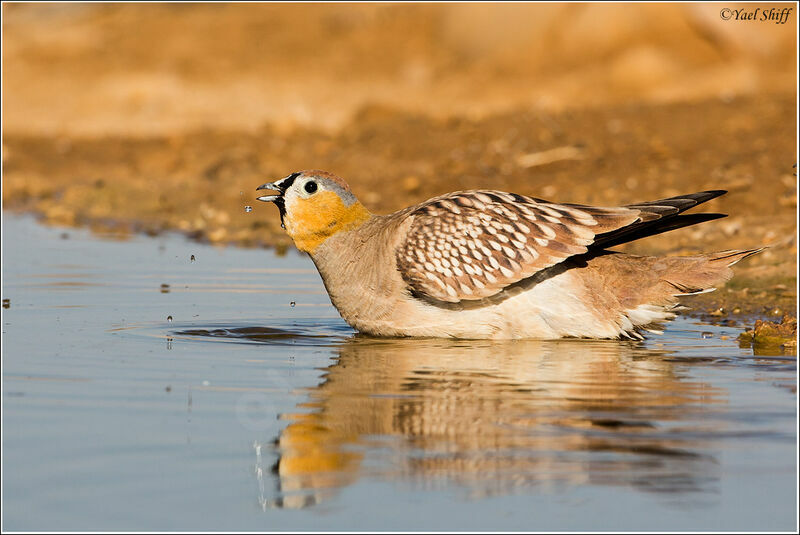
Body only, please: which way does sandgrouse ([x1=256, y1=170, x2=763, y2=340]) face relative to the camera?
to the viewer's left
